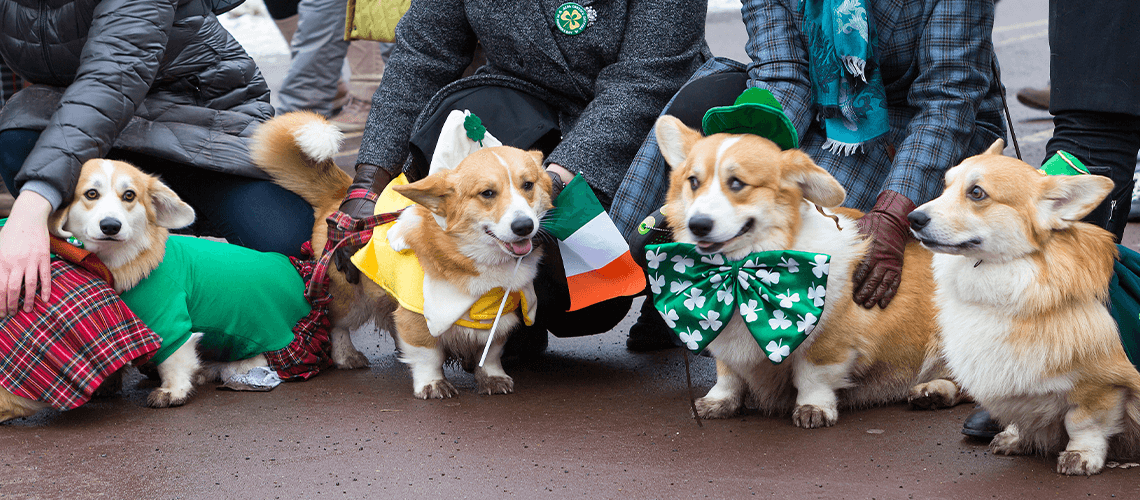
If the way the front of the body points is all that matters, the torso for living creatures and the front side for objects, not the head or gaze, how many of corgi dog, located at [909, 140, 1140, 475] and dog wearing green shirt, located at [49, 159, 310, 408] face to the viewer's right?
0

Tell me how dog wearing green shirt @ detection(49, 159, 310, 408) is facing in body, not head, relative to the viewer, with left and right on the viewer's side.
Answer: facing the viewer and to the left of the viewer

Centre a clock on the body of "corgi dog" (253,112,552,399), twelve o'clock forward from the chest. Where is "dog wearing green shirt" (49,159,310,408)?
The dog wearing green shirt is roughly at 5 o'clock from the corgi dog.

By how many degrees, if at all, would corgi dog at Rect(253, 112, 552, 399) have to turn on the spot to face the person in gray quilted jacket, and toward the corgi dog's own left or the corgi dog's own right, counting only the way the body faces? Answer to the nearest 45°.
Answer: approximately 180°

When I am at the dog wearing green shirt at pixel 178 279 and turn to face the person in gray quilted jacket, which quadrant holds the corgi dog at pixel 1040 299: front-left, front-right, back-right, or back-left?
back-right

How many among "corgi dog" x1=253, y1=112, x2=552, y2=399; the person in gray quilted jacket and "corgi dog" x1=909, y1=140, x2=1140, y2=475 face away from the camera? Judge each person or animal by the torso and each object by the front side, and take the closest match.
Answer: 0

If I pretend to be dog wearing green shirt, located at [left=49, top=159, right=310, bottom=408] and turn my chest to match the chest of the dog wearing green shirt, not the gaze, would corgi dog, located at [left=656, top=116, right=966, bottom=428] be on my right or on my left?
on my left

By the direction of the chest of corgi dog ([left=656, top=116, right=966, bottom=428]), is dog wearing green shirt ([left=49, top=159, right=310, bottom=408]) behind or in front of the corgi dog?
in front

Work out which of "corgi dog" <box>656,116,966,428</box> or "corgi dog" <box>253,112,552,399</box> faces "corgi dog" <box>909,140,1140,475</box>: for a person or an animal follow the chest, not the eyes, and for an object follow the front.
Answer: "corgi dog" <box>253,112,552,399</box>

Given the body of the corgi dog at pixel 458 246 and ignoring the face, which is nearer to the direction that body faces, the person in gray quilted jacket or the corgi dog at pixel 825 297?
the corgi dog

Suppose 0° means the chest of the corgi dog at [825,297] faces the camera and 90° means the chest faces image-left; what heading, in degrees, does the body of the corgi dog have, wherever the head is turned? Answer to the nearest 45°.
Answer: approximately 45°

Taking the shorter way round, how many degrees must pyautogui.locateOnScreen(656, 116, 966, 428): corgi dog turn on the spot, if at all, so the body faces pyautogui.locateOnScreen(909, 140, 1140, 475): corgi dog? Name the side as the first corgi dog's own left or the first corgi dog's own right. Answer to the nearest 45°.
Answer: approximately 90° to the first corgi dog's own left

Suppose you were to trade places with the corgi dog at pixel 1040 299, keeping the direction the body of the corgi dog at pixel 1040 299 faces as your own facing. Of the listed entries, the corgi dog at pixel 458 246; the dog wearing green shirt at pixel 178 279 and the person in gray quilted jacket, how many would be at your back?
0

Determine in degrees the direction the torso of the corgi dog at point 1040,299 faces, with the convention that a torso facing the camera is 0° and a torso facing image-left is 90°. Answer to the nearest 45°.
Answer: approximately 45°

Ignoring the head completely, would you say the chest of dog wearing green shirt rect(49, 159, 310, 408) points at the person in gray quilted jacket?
no

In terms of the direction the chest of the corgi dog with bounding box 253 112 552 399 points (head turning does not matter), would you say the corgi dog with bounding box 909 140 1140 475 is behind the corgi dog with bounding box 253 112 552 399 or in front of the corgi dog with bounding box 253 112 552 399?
in front
